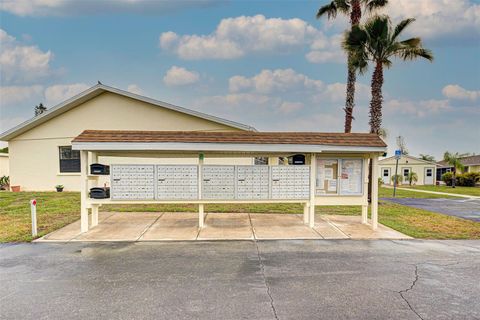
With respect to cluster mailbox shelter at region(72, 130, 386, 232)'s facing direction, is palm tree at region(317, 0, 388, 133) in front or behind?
behind

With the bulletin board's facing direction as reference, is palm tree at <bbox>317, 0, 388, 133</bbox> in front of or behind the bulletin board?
behind

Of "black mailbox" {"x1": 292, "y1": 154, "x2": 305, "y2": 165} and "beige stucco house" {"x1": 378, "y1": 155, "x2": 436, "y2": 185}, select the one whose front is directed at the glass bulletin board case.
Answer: the beige stucco house

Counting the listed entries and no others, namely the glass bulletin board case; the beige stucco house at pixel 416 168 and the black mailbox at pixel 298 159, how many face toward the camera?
3

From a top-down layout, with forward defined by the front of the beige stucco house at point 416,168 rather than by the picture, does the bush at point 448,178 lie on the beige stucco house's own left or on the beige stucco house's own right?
on the beige stucco house's own left

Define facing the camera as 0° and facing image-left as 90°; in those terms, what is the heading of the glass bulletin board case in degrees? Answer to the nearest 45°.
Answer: approximately 0°

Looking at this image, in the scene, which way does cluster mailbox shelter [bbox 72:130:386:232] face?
toward the camera

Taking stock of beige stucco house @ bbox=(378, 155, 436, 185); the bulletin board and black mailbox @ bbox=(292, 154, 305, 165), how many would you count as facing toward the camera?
3

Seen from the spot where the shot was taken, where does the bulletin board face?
facing the viewer

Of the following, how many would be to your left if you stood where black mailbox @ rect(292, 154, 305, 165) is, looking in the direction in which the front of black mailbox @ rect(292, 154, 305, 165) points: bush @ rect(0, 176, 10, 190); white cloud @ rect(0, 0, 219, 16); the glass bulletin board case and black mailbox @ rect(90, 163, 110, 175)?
1

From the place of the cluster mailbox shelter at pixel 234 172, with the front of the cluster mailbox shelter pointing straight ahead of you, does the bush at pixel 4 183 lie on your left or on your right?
on your right

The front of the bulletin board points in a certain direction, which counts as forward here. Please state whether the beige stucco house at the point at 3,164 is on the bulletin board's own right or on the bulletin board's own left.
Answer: on the bulletin board's own right

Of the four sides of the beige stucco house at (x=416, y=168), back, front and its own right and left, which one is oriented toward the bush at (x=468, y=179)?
left

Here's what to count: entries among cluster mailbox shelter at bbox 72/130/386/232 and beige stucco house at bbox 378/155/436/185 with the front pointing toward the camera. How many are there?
2
